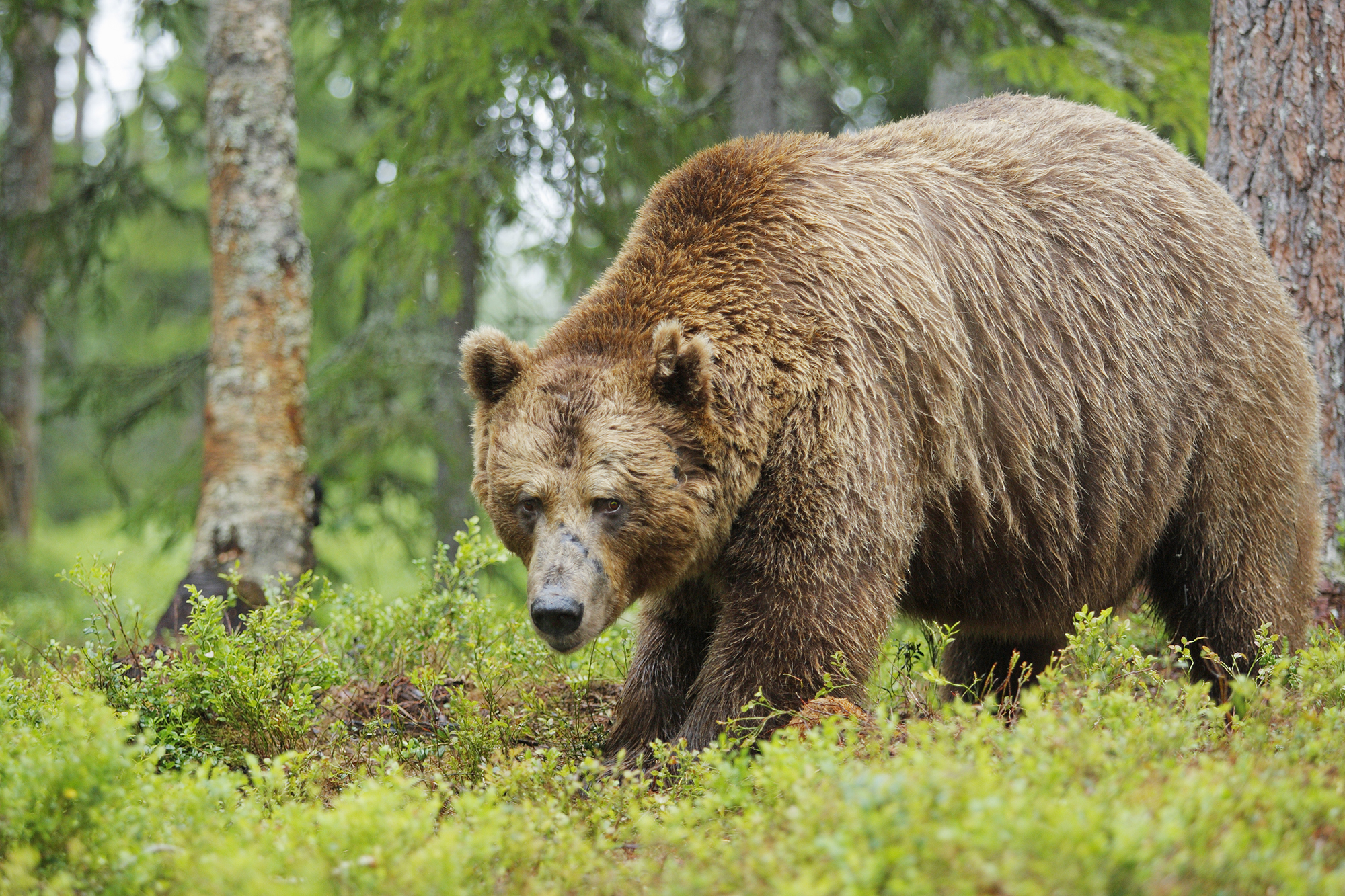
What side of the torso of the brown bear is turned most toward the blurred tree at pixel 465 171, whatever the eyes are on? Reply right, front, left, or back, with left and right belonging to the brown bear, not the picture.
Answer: right

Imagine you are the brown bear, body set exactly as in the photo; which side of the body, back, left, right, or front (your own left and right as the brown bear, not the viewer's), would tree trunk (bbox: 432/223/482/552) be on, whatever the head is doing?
right

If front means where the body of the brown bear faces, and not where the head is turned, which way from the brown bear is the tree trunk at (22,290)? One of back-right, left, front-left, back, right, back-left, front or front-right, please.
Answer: right

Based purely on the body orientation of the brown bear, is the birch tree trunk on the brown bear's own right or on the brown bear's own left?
on the brown bear's own right

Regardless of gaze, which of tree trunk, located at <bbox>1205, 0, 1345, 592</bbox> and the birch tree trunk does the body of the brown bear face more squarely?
the birch tree trunk

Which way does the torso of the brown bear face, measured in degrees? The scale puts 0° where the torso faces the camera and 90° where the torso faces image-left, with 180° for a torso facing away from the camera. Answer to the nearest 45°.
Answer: approximately 45°

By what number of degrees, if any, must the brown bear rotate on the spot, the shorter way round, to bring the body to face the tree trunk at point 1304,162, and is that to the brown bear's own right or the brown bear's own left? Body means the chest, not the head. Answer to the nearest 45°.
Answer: approximately 180°
